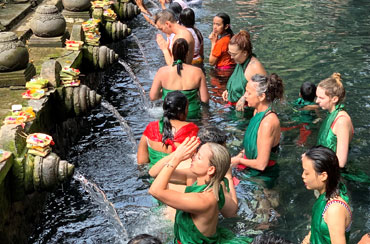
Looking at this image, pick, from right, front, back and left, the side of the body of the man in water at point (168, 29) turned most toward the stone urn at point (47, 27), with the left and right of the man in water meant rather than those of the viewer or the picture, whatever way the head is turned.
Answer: front

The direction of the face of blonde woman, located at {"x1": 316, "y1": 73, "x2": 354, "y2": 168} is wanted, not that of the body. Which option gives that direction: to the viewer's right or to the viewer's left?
to the viewer's left

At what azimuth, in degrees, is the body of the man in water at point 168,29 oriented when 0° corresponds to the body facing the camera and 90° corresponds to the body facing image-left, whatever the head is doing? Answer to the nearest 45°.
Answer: approximately 90°

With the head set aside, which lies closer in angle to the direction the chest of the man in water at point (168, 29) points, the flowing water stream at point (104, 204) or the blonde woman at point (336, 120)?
the flowing water stream

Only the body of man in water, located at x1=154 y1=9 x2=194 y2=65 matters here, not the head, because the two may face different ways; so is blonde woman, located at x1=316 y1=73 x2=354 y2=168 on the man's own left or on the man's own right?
on the man's own left

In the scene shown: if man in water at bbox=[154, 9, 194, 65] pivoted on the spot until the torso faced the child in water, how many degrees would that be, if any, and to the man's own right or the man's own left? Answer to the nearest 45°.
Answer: approximately 180°

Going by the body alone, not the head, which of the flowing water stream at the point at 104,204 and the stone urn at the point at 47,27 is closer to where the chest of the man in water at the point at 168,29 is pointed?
the stone urn
